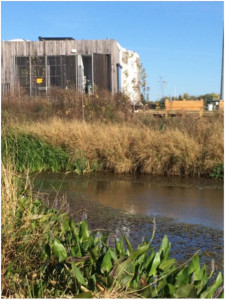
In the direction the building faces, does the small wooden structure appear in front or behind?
in front

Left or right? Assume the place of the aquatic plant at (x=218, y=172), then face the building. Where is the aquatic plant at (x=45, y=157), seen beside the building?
left

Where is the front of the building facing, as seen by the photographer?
facing the viewer

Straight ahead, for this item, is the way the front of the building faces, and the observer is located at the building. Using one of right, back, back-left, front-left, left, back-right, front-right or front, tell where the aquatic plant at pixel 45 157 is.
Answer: front

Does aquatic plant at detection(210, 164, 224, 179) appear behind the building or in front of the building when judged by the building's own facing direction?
in front
